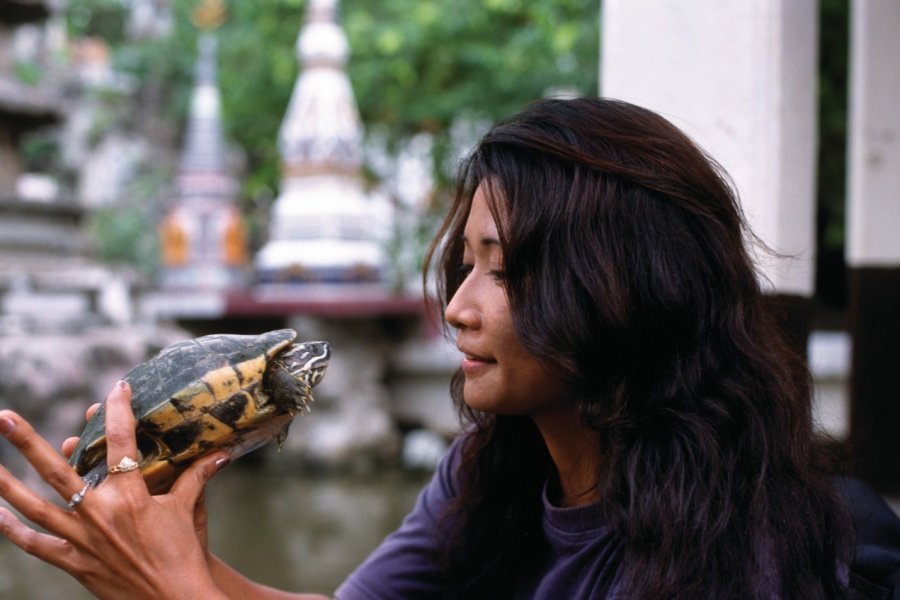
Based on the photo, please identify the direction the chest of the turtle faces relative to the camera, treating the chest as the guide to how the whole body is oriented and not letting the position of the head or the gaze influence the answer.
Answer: to the viewer's right

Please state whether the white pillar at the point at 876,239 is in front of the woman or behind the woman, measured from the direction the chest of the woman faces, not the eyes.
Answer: behind

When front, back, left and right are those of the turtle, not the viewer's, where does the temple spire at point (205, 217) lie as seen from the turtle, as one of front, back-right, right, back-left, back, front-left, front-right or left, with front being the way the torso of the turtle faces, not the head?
left

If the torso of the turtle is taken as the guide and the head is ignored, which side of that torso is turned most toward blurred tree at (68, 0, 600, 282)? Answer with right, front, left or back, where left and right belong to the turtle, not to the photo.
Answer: left

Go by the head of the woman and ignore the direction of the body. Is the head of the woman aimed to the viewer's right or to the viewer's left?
to the viewer's left

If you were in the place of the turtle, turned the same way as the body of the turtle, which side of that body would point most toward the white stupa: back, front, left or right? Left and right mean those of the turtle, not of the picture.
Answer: left

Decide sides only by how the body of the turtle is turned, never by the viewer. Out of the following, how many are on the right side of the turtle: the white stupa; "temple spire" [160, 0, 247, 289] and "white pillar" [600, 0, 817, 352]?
0

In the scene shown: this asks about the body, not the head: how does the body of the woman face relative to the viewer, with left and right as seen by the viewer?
facing the viewer and to the left of the viewer

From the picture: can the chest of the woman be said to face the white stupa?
no
